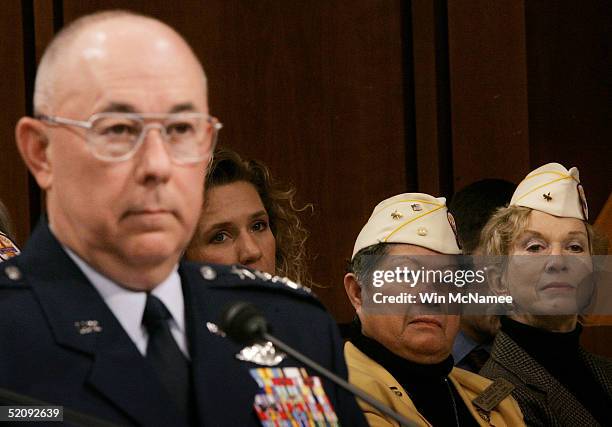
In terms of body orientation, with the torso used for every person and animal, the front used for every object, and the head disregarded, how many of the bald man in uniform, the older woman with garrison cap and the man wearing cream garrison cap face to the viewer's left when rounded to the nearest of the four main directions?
0

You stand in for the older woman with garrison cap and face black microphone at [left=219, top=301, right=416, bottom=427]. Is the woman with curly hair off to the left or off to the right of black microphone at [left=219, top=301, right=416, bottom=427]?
right

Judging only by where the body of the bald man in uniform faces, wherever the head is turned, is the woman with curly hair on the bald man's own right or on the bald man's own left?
on the bald man's own left

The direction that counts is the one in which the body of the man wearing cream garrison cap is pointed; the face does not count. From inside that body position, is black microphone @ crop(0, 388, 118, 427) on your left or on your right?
on your right

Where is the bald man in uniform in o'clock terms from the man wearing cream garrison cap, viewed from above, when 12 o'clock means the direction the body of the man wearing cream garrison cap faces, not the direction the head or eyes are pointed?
The bald man in uniform is roughly at 2 o'clock from the man wearing cream garrison cap.

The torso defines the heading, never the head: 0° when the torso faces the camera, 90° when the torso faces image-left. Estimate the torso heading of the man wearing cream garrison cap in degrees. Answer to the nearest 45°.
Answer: approximately 315°

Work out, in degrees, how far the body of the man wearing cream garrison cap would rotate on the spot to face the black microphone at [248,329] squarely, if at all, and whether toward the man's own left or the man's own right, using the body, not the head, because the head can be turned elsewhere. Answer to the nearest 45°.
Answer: approximately 45° to the man's own right

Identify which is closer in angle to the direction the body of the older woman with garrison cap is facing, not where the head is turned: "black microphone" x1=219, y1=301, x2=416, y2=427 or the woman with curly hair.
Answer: the black microphone

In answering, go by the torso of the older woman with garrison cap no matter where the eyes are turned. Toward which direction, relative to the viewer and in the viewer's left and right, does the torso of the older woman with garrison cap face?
facing the viewer and to the right of the viewer
